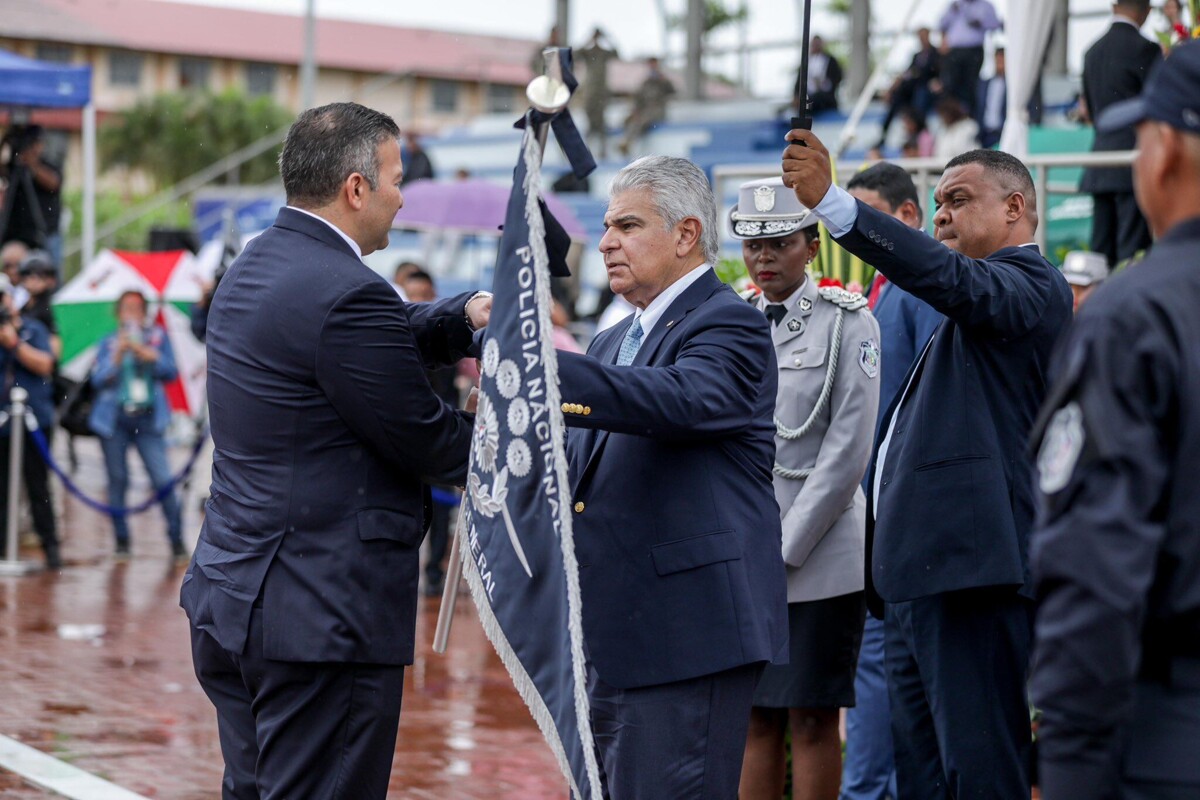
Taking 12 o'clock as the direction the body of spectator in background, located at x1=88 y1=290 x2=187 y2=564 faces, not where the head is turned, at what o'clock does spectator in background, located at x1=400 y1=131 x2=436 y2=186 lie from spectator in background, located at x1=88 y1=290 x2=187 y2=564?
spectator in background, located at x1=400 y1=131 x2=436 y2=186 is roughly at 7 o'clock from spectator in background, located at x1=88 y1=290 x2=187 y2=564.

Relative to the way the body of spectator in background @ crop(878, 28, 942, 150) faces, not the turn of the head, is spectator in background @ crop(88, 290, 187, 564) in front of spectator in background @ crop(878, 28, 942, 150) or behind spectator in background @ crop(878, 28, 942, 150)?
in front

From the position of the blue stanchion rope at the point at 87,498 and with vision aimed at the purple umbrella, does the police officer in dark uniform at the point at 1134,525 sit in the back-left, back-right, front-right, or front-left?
back-right

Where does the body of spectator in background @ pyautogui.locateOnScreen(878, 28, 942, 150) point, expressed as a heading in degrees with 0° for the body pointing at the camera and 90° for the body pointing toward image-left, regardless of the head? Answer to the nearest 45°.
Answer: approximately 45°

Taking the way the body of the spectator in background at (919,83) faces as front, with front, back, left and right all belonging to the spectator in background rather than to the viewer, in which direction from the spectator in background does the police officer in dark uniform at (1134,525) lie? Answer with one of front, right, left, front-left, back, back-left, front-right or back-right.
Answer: front-left

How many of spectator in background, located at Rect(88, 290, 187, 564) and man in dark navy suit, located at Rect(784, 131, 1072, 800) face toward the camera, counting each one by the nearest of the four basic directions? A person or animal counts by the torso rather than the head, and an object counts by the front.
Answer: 1

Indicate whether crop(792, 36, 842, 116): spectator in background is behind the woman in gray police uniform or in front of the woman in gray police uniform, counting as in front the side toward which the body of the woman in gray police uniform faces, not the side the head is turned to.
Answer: behind

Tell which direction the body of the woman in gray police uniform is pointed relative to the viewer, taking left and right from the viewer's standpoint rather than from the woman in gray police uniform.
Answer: facing the viewer and to the left of the viewer

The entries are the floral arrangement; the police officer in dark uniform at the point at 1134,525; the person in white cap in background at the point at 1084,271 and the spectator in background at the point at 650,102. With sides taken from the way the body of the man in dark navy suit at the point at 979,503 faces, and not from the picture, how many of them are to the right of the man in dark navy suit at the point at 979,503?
3

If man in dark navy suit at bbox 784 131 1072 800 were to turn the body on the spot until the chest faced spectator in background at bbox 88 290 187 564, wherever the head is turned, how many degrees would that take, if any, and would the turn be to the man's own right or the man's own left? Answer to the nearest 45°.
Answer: approximately 45° to the man's own right

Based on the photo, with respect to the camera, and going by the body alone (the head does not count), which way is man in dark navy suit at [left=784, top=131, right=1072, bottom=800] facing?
to the viewer's left

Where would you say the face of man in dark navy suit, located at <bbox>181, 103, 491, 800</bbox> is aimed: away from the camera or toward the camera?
away from the camera

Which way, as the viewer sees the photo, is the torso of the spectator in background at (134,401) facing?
toward the camera
